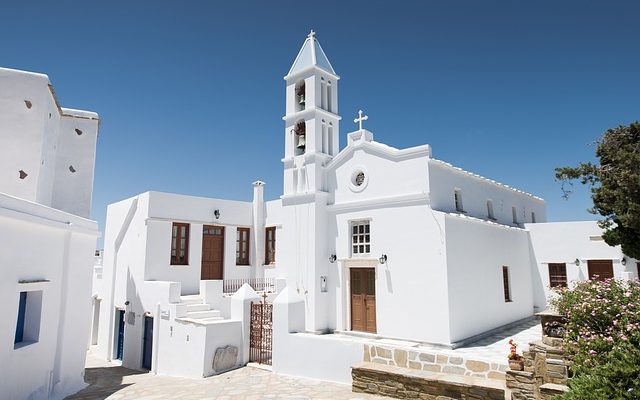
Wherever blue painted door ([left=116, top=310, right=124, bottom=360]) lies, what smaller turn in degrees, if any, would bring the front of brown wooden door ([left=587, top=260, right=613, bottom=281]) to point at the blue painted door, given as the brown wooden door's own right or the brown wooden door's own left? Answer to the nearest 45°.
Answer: approximately 45° to the brown wooden door's own right

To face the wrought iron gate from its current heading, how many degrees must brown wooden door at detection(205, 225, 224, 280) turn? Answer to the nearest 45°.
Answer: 0° — it already faces it

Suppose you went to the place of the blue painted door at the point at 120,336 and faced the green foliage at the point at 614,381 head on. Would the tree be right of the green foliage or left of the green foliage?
left

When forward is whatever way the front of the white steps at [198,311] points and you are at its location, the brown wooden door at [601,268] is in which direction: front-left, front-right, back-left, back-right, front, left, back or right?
front-left

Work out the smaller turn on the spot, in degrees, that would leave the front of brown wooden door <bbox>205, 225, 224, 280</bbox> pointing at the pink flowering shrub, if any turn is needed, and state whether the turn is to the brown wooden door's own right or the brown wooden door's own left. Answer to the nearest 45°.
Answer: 0° — it already faces it

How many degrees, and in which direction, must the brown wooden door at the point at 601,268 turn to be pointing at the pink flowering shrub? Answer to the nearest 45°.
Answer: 0° — it already faces it

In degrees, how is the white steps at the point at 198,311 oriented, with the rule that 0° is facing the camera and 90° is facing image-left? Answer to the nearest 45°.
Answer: approximately 315°

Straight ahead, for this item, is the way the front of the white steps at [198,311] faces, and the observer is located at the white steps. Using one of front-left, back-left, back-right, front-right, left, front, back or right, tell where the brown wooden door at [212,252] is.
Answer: back-left

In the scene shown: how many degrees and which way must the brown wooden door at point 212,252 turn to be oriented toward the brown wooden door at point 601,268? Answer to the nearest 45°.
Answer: approximately 90° to its left

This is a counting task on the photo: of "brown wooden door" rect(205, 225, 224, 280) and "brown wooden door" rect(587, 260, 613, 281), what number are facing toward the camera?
2
